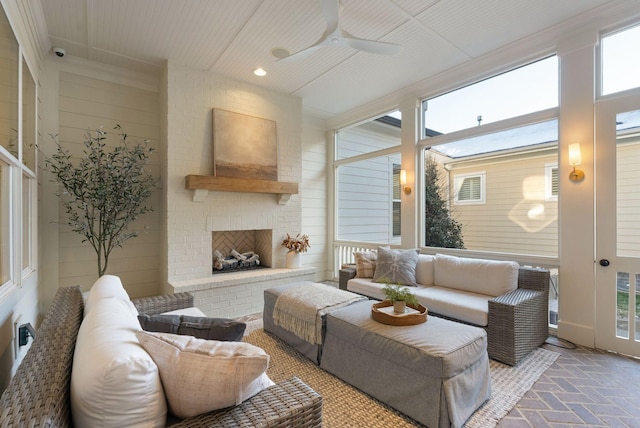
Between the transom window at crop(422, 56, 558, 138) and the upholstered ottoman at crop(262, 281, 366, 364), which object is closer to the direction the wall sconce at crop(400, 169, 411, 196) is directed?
the upholstered ottoman

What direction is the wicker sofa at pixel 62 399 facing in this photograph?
to the viewer's right

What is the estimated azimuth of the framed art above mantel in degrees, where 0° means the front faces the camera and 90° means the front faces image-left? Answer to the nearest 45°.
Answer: approximately 315°

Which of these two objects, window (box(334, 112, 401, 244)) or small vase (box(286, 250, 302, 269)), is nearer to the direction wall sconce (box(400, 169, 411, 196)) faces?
the small vase

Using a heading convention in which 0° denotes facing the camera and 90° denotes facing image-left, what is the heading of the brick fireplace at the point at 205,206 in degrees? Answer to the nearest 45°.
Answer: approximately 315°

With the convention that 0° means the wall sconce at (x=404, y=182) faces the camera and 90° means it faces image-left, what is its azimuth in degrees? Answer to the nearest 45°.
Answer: approximately 45°

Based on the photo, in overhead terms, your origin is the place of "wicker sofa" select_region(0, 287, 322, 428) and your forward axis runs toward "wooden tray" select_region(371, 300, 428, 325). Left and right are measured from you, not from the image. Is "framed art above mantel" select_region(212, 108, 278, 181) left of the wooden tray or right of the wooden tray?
left

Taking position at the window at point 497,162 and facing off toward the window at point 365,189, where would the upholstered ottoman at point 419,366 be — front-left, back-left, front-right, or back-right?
back-left

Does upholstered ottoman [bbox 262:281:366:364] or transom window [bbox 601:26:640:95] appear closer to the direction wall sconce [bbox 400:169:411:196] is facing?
the upholstered ottoman

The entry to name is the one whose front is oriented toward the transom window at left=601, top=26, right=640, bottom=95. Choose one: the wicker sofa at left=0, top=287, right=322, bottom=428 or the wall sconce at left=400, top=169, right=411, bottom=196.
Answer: the wicker sofa

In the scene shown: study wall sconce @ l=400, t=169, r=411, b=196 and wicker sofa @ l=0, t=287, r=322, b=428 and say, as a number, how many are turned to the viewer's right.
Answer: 1
